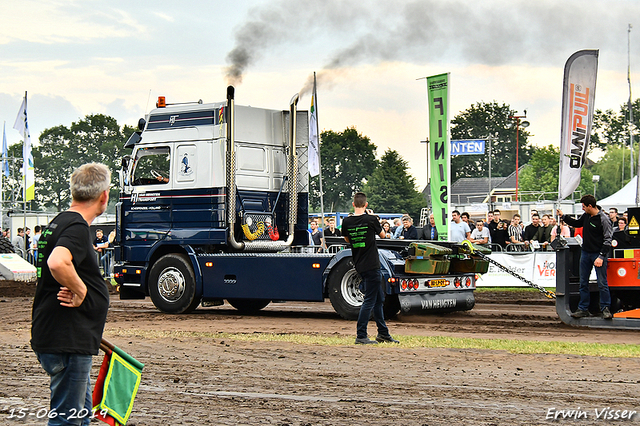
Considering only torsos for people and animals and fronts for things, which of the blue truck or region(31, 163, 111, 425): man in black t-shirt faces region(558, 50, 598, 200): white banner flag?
the man in black t-shirt

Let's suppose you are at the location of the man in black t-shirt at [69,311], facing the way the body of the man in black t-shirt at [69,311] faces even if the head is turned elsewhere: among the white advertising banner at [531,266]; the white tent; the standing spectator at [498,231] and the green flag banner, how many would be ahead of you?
4

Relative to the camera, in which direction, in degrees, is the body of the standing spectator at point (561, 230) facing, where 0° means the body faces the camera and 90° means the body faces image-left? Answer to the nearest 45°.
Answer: approximately 0°

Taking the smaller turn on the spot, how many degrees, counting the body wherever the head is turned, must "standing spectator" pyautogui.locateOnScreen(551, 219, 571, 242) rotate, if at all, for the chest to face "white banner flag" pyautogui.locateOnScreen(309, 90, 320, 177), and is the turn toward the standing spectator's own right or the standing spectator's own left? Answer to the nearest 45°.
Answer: approximately 90° to the standing spectator's own right

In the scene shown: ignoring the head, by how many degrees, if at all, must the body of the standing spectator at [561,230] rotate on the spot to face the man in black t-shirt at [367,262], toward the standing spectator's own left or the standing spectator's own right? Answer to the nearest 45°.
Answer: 0° — they already face them

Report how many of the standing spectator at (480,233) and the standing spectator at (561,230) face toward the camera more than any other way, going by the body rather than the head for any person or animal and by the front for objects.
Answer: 2

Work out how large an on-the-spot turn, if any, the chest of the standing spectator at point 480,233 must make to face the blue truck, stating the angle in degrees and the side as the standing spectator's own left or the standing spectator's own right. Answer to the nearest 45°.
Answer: approximately 45° to the standing spectator's own right

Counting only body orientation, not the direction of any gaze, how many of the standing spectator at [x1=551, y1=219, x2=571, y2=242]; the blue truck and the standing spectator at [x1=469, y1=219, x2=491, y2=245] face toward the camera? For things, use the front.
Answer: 2

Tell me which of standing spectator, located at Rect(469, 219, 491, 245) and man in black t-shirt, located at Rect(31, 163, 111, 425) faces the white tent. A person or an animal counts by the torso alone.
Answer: the man in black t-shirt

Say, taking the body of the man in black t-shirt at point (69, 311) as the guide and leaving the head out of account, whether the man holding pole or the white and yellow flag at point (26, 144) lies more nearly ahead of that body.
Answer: the man holding pole

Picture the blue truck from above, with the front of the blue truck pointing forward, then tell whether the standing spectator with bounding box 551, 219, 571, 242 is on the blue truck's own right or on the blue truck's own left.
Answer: on the blue truck's own right

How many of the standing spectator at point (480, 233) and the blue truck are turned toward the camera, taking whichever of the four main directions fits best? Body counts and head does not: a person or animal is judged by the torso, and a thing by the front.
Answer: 1

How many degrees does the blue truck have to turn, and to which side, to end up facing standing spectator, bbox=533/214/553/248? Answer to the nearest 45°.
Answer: approximately 90° to its right
